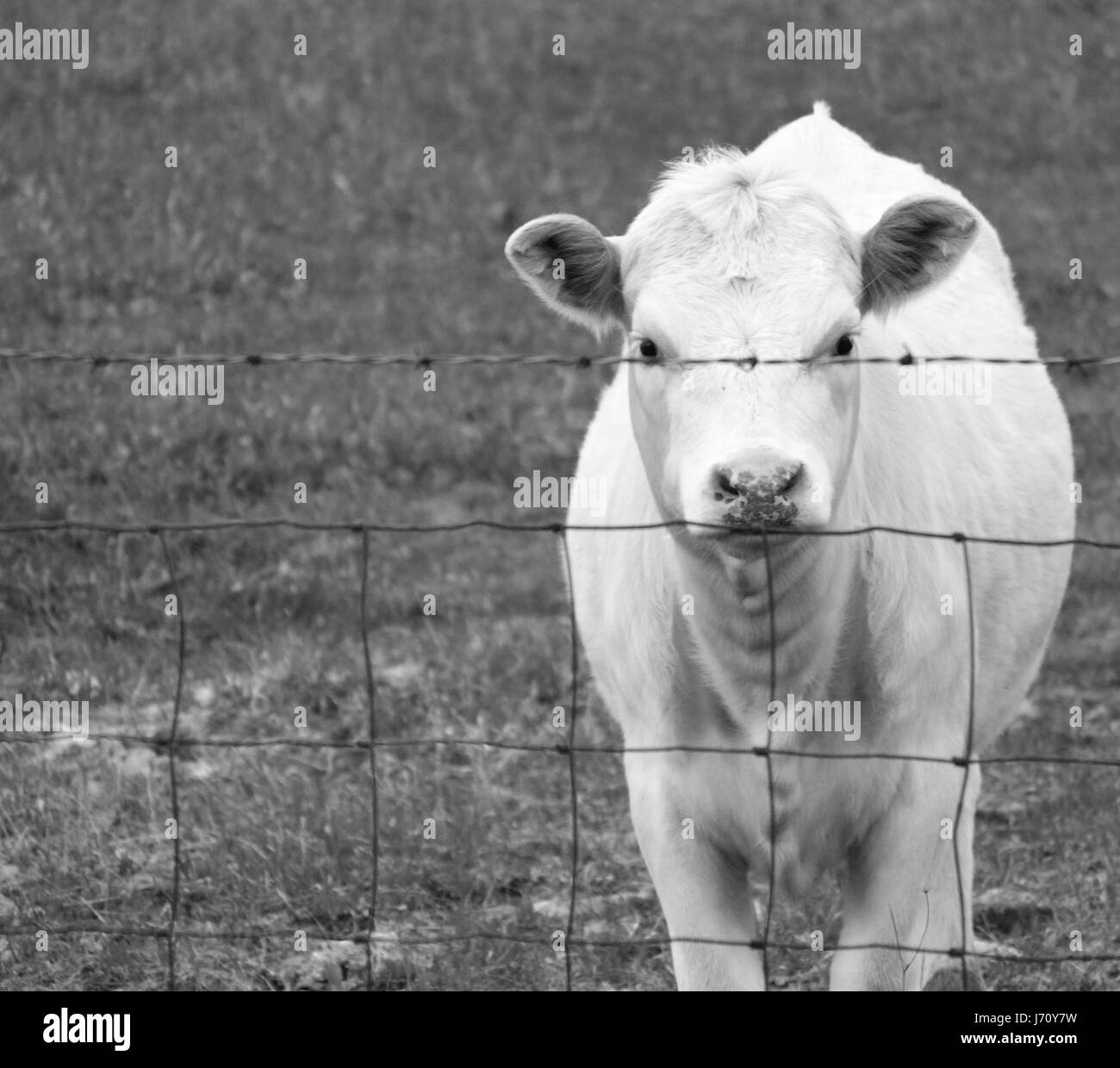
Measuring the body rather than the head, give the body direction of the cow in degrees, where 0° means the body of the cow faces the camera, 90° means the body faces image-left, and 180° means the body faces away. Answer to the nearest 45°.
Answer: approximately 0°
